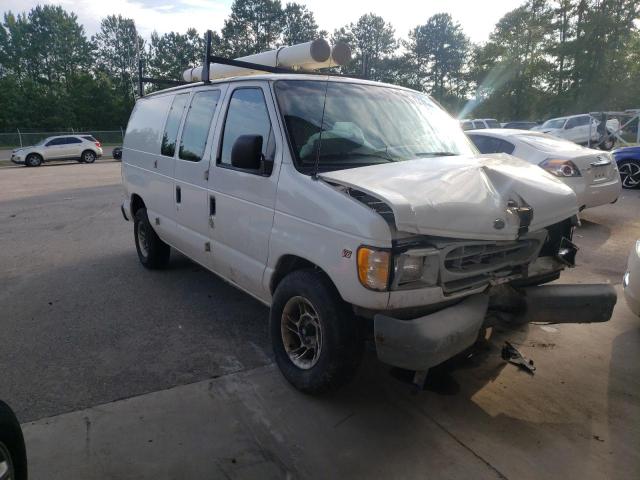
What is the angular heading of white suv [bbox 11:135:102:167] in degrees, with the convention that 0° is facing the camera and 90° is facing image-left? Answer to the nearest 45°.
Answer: approximately 90°

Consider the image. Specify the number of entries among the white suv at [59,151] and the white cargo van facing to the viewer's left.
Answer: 1

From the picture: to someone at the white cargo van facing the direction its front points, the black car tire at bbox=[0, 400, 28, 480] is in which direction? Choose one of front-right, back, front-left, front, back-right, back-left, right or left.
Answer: right

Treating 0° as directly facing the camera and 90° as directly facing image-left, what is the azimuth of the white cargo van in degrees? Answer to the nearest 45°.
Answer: approximately 315°

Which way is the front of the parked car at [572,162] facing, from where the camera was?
facing away from the viewer and to the left of the viewer

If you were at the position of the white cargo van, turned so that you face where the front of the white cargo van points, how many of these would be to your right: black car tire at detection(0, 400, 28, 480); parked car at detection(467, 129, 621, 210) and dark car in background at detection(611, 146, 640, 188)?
1

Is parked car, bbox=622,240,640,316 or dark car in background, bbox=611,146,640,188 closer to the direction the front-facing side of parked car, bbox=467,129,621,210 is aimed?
the dark car in background

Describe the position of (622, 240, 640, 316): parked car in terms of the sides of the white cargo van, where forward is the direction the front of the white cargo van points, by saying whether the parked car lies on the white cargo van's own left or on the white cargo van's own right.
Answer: on the white cargo van's own left

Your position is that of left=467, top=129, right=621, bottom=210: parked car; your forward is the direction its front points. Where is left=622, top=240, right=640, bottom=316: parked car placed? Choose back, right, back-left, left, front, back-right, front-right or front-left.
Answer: back-left

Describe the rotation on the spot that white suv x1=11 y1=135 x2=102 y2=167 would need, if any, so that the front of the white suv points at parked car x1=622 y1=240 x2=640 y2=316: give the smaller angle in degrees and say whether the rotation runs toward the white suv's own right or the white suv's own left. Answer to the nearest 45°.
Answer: approximately 90° to the white suv's own left

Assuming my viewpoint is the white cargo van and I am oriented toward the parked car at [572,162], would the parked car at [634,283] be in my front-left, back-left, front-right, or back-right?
front-right

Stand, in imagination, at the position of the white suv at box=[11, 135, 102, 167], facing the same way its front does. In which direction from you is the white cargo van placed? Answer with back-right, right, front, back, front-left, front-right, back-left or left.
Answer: left

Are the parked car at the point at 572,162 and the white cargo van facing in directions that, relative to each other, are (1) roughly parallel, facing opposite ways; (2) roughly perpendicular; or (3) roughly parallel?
roughly parallel, facing opposite ways

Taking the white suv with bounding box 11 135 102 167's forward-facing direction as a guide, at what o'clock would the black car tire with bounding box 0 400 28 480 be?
The black car tire is roughly at 9 o'clock from the white suv.

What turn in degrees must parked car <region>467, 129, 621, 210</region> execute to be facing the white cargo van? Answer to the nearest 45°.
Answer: approximately 135° to its left

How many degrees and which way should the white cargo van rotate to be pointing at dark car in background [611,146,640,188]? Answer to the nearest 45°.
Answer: approximately 90° to its left
